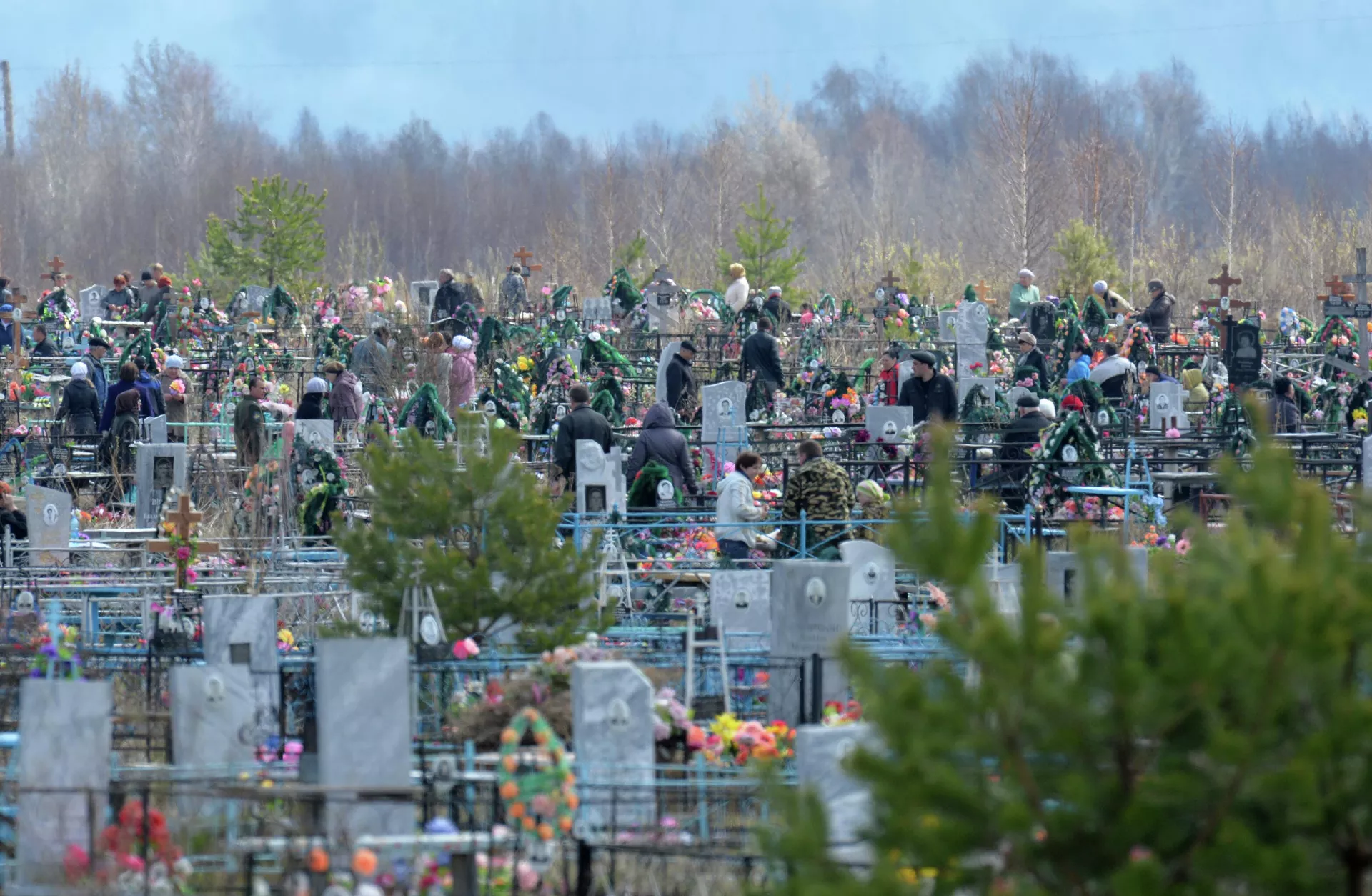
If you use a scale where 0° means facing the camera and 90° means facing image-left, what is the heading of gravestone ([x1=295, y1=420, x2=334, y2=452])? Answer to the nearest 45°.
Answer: approximately 0°

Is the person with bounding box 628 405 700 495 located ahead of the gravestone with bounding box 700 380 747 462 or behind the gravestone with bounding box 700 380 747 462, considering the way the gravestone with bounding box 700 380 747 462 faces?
ahead

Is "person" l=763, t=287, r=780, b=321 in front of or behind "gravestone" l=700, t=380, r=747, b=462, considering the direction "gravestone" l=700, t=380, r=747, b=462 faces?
behind

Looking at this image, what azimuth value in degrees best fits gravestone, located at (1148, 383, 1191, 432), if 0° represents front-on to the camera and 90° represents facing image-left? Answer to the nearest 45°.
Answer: approximately 0°

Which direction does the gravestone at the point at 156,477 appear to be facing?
toward the camera

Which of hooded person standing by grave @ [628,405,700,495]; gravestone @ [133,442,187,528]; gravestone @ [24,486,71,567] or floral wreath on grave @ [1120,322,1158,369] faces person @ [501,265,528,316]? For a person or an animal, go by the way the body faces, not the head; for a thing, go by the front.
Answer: the hooded person standing by grave

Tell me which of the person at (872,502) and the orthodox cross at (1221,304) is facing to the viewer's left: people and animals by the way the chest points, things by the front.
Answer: the person

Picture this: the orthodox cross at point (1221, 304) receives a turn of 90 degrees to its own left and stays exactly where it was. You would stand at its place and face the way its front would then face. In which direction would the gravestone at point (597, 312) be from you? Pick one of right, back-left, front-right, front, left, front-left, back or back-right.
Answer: back

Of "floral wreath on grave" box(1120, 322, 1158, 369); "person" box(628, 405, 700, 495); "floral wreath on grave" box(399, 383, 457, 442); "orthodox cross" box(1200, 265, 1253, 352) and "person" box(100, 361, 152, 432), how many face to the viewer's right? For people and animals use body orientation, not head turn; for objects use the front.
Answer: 0

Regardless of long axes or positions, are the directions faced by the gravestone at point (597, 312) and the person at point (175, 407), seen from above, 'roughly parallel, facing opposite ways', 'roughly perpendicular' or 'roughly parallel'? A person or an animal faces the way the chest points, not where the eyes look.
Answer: roughly parallel

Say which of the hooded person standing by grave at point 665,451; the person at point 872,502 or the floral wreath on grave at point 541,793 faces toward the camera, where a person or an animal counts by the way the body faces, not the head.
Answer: the floral wreath on grave

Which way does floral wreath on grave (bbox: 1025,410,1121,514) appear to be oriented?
toward the camera

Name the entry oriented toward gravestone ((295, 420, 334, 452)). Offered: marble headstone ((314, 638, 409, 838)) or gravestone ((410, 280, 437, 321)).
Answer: gravestone ((410, 280, 437, 321))

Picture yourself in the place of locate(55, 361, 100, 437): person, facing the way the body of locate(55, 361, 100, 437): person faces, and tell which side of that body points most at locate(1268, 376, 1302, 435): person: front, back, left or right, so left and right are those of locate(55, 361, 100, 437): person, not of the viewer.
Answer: right

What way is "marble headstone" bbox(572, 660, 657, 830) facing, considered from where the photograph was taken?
facing the viewer

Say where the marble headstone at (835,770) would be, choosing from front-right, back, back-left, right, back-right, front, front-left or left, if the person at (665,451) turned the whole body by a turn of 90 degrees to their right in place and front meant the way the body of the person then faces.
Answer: right

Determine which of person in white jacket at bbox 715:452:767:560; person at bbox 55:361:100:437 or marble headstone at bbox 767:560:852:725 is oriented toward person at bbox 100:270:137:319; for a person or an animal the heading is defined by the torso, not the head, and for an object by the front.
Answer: person at bbox 55:361:100:437

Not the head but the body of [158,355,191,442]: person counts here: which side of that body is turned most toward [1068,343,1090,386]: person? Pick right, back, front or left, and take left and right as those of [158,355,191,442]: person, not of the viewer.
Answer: left

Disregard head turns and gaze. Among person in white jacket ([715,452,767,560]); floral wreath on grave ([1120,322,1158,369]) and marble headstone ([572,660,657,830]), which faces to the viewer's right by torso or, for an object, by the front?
the person in white jacket
